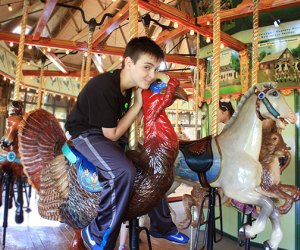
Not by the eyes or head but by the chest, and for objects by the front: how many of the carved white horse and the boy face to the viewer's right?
2

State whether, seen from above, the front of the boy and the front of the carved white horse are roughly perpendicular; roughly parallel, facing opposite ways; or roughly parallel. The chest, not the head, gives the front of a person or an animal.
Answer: roughly parallel

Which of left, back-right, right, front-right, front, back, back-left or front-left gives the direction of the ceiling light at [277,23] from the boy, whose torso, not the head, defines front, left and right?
front-left

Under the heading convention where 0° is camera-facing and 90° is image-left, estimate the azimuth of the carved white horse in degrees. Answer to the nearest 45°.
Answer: approximately 270°

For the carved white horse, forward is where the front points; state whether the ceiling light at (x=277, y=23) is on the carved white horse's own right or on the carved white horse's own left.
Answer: on the carved white horse's own left

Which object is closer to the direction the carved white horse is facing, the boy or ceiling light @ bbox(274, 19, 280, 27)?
the ceiling light

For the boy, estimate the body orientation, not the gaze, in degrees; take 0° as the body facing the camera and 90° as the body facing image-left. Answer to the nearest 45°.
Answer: approximately 270°
